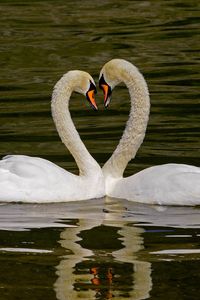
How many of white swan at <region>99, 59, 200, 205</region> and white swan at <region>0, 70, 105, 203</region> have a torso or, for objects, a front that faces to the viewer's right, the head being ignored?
1

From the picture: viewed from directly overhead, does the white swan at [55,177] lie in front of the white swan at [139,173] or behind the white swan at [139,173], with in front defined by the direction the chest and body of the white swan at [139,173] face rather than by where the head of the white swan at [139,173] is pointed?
in front

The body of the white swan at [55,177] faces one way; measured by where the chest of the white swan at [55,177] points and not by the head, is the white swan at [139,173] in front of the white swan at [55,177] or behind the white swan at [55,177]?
in front

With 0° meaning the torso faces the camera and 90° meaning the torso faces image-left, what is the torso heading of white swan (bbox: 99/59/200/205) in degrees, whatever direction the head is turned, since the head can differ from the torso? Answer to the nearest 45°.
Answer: approximately 90°

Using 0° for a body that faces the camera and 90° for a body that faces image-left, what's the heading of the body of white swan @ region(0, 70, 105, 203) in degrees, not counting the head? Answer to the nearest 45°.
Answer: approximately 270°

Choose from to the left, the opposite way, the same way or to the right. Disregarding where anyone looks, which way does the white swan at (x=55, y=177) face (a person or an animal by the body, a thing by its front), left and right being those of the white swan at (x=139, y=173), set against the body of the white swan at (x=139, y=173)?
the opposite way
